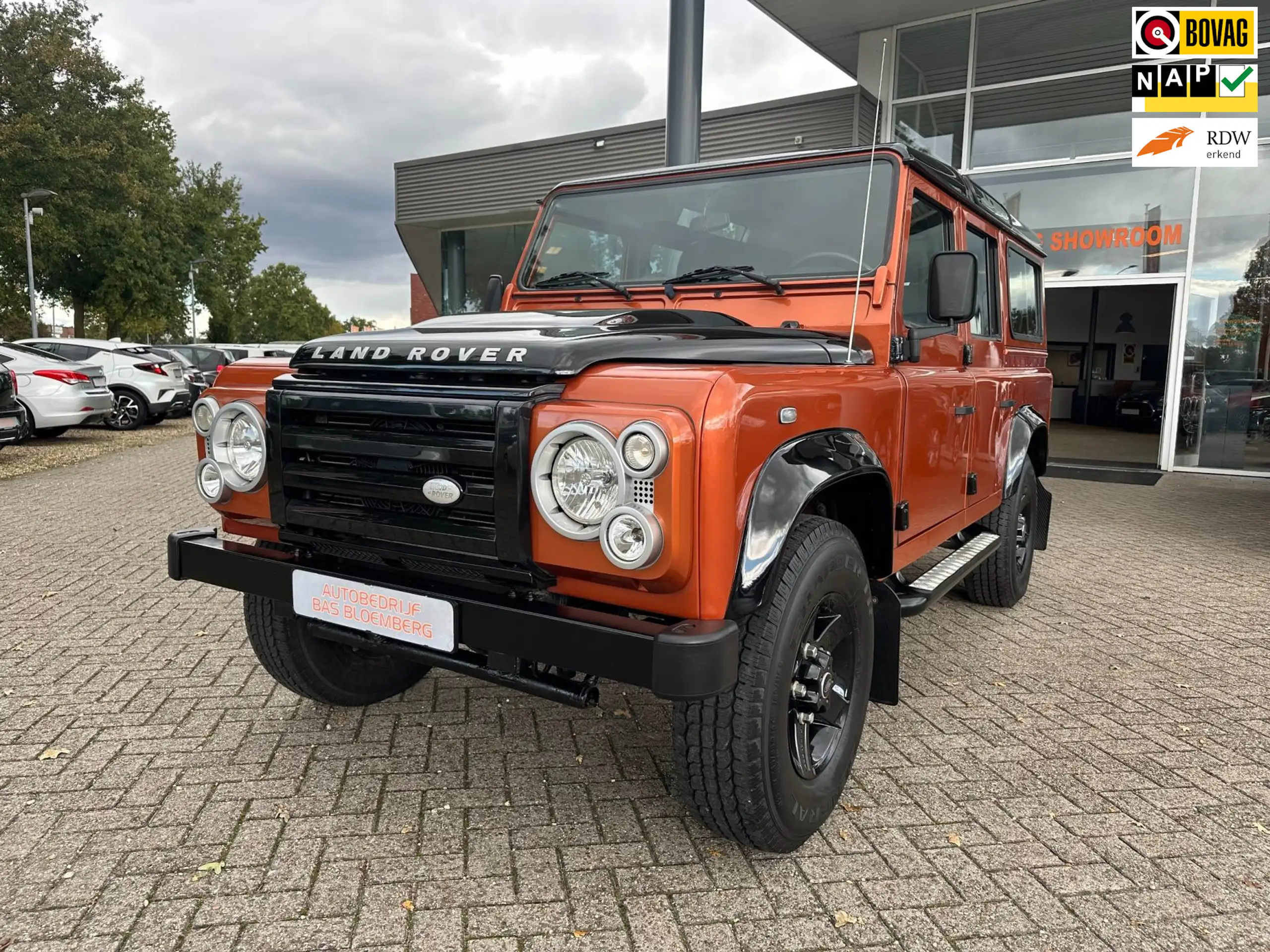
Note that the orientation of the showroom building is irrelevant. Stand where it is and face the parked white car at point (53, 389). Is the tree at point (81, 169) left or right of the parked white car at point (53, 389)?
right

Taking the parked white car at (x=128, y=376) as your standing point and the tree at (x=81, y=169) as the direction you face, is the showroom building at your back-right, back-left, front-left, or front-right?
back-right

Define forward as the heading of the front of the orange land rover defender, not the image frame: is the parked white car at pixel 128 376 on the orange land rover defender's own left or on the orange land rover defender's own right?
on the orange land rover defender's own right

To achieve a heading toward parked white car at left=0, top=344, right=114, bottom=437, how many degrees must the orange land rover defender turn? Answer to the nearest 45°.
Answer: approximately 90° to its right

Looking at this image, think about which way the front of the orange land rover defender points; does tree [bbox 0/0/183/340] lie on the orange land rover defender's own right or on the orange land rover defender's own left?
on the orange land rover defender's own right

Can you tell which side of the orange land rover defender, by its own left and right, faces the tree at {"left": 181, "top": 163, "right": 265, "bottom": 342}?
right

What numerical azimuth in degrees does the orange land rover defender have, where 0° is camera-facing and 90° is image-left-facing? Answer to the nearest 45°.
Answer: approximately 45°
